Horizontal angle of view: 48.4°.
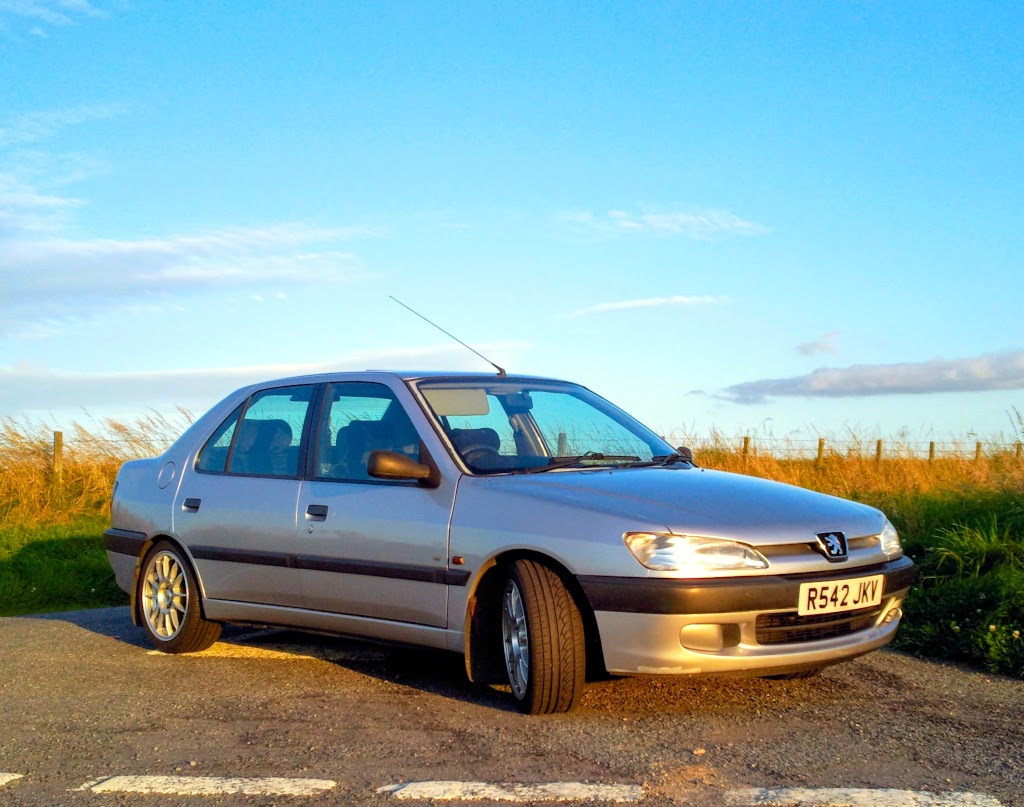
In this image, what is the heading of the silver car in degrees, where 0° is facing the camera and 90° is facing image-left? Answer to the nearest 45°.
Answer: approximately 315°

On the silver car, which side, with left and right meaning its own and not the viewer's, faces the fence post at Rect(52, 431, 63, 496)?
back
